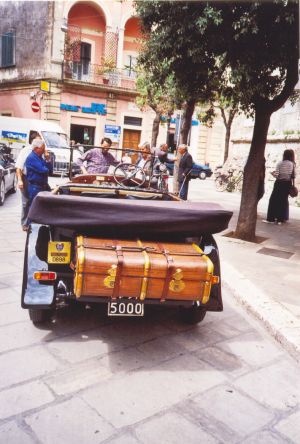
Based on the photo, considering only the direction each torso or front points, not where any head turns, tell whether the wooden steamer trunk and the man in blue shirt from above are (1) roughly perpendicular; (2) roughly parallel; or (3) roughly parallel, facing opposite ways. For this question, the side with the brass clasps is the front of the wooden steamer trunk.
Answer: roughly perpendicular

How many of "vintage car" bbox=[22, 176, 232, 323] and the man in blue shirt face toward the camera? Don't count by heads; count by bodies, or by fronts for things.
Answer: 0

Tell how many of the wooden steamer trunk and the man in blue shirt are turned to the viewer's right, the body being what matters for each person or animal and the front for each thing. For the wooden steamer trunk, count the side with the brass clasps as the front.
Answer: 1

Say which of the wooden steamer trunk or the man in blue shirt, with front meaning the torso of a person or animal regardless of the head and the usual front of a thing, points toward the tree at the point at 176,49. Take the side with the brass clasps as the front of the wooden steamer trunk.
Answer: the man in blue shirt

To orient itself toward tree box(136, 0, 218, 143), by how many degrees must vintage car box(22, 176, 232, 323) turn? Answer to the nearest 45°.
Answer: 0° — it already faces it

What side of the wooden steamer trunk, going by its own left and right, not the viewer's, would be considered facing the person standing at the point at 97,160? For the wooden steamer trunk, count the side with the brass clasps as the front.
back

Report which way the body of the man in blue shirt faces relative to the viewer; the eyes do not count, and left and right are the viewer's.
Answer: facing to the right of the viewer

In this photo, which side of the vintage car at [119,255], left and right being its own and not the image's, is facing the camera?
back

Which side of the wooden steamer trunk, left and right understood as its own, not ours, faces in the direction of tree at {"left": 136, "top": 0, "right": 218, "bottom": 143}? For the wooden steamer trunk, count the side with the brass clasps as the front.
back

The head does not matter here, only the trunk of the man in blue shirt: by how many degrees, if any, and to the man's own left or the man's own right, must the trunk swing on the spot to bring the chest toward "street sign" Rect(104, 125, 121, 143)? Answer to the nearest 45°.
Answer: approximately 90° to the man's own left

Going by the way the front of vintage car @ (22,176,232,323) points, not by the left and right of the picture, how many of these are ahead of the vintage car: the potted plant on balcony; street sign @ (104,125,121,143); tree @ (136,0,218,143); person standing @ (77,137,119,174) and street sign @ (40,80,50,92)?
5

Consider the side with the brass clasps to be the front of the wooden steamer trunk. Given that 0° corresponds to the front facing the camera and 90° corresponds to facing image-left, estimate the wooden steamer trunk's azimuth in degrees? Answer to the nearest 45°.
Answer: approximately 0°

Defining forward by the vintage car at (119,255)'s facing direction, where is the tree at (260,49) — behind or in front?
in front

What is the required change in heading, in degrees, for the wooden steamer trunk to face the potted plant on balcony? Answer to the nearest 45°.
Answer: approximately 180°

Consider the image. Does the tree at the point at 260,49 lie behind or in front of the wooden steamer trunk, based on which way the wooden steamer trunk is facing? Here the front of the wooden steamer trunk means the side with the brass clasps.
behind

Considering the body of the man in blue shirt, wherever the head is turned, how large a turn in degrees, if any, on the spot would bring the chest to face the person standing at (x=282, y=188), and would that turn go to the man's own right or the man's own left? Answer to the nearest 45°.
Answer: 0° — they already face them

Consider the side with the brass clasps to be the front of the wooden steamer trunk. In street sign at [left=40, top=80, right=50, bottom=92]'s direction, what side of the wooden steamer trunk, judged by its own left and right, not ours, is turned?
back

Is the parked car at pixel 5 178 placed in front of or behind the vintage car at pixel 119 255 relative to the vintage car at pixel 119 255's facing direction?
in front
